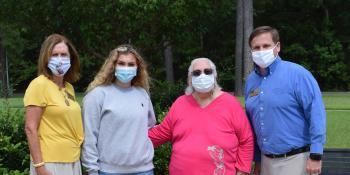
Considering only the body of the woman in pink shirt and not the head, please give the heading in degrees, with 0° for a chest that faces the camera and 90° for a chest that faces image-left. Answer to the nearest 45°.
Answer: approximately 0°

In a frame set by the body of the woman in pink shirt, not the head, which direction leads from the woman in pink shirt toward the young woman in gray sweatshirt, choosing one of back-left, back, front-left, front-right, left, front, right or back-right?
right

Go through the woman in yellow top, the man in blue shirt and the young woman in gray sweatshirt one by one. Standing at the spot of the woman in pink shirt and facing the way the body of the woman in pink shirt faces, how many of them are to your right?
2

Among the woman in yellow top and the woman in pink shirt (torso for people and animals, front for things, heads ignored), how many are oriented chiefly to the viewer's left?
0

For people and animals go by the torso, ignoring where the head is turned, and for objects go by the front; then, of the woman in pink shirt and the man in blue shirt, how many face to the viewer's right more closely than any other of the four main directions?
0

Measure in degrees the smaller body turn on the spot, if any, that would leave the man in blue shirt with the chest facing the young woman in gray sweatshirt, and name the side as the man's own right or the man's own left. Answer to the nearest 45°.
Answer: approximately 45° to the man's own right

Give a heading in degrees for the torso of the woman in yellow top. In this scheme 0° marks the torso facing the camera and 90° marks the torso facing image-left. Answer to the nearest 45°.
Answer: approximately 315°

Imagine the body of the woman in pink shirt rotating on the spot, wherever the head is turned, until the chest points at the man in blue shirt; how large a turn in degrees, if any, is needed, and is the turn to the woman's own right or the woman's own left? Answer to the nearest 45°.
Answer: approximately 90° to the woman's own left
